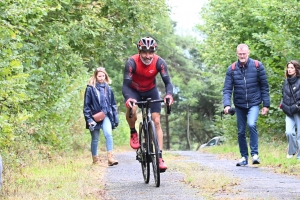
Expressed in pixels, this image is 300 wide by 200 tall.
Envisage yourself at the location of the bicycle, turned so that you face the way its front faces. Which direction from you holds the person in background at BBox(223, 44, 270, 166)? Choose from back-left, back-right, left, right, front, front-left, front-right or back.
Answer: back-left

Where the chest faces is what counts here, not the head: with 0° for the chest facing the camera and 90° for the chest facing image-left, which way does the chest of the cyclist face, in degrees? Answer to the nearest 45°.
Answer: approximately 0°

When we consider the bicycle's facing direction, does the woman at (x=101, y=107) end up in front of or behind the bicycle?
behind

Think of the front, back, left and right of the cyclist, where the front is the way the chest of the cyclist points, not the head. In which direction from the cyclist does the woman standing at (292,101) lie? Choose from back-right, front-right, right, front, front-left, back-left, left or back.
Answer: back-left

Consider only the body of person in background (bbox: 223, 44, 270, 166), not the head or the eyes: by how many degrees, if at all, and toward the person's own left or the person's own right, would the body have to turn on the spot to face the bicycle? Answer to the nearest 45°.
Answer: approximately 45° to the person's own right

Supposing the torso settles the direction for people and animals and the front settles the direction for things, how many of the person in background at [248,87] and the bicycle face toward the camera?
2

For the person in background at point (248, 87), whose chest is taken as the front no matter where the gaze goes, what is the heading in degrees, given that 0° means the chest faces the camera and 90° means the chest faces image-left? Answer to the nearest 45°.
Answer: approximately 0°

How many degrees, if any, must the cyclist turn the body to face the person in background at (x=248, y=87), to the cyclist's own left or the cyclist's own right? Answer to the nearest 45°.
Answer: approximately 135° to the cyclist's own left
